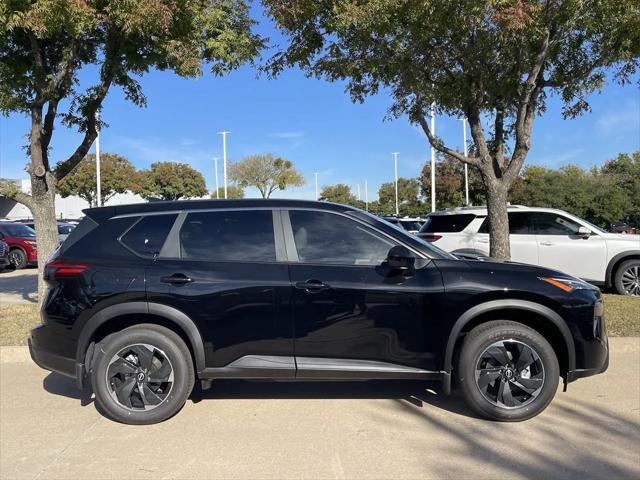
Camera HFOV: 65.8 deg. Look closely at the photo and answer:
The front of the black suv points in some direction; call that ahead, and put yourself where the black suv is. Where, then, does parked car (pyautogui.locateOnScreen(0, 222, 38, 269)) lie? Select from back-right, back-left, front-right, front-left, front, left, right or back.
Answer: back-left

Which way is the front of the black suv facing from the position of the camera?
facing to the right of the viewer

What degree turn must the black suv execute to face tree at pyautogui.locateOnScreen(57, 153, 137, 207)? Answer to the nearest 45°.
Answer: approximately 135° to its left

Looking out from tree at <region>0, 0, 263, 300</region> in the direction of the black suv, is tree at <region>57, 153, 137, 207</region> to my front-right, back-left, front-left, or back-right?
back-left

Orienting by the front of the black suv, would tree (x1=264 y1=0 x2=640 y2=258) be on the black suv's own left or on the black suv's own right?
on the black suv's own left
